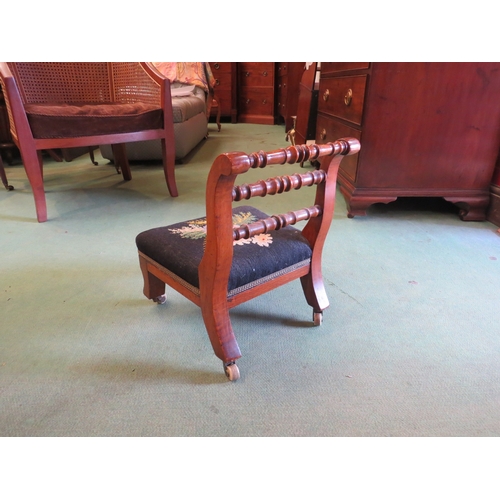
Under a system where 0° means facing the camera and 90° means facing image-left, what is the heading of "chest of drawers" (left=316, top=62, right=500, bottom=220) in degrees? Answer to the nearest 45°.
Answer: approximately 90°

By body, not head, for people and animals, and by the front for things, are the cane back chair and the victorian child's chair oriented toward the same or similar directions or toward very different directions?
very different directions

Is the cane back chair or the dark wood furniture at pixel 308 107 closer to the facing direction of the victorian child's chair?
the cane back chair

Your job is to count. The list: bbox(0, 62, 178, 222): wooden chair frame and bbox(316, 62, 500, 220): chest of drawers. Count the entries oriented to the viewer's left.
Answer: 1

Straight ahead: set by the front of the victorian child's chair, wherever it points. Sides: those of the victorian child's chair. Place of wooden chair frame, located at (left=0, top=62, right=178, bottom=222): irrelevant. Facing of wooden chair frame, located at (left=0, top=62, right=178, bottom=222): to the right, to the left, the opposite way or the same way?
the opposite way

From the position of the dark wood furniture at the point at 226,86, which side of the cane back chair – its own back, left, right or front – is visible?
left

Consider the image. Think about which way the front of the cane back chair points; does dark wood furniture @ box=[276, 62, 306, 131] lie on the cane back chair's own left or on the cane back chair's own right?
on the cane back chair's own left
